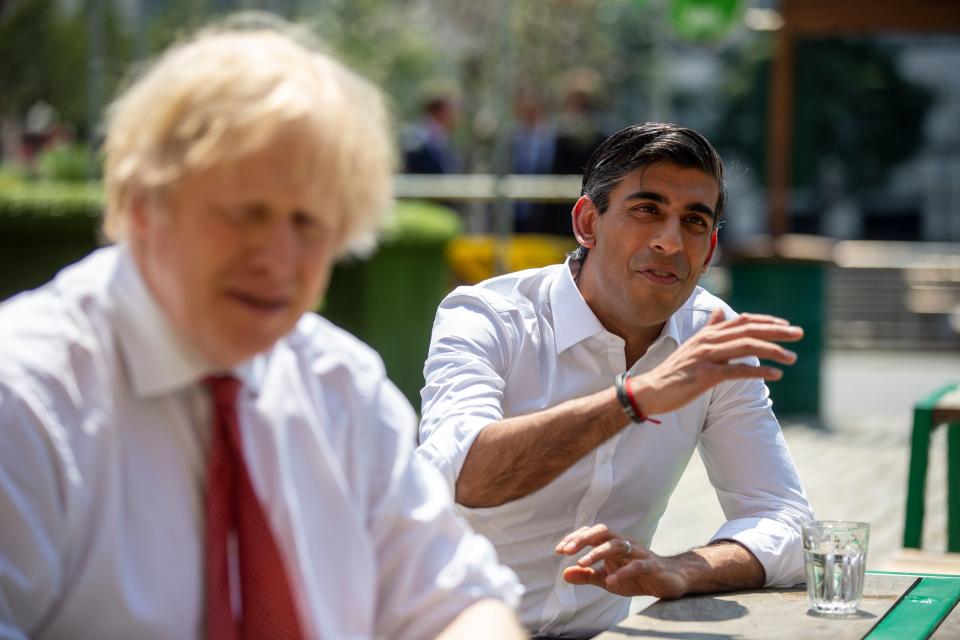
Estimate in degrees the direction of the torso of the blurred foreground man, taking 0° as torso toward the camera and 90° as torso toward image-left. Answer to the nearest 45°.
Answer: approximately 315°

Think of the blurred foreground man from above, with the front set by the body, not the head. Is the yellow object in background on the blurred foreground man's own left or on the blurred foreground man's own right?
on the blurred foreground man's own left

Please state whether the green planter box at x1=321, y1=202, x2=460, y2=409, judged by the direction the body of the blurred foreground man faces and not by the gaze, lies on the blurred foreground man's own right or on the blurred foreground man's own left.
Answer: on the blurred foreground man's own left

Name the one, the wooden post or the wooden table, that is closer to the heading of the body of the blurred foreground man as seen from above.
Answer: the wooden table

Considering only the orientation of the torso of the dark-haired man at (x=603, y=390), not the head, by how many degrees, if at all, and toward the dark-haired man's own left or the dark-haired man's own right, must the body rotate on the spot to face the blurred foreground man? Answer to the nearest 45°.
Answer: approximately 45° to the dark-haired man's own right
